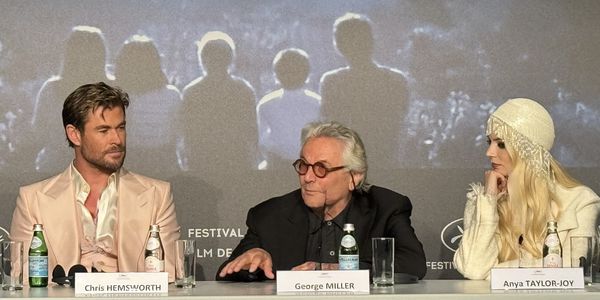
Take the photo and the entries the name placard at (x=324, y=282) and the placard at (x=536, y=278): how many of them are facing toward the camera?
2

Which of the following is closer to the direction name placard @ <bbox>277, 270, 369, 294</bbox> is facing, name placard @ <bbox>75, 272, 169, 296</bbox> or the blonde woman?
the name placard

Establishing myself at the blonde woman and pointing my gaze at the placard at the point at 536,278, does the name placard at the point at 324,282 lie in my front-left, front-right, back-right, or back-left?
front-right

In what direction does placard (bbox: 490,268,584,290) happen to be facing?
toward the camera

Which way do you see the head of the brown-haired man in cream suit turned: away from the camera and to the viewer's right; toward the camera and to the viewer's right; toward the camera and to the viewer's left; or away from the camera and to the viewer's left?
toward the camera and to the viewer's right

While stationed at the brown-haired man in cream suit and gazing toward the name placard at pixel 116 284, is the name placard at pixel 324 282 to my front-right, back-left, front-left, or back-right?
front-left

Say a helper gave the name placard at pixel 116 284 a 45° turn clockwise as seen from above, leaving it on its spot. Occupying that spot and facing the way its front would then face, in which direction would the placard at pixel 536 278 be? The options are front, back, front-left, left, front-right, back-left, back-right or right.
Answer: back-left

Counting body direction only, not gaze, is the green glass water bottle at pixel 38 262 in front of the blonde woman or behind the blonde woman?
in front

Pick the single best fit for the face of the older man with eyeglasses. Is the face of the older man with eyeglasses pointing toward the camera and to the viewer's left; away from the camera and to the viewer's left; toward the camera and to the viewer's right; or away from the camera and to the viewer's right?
toward the camera and to the viewer's left

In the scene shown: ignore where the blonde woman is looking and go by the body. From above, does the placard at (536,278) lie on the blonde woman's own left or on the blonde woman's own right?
on the blonde woman's own left

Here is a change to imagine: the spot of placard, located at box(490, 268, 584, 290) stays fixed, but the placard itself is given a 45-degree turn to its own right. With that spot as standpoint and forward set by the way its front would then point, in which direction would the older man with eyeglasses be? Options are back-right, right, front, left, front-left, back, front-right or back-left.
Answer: right

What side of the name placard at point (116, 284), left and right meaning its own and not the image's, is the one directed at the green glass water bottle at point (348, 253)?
left

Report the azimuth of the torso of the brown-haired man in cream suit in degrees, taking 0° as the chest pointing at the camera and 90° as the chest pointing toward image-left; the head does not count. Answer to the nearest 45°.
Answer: approximately 0°

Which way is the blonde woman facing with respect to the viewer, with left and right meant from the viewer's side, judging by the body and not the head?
facing the viewer and to the left of the viewer

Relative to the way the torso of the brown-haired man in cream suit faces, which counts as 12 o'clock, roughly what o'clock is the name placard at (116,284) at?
The name placard is roughly at 12 o'clock from the brown-haired man in cream suit.

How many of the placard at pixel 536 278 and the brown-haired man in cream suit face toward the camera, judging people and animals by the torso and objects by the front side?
2

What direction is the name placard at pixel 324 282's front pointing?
toward the camera
